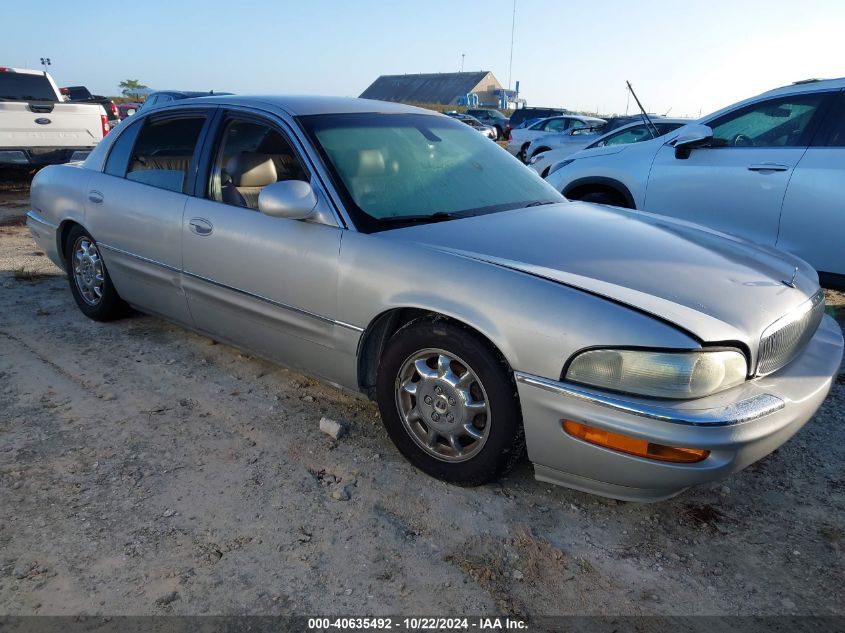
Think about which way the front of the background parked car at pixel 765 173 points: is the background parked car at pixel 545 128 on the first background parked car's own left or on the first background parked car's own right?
on the first background parked car's own right

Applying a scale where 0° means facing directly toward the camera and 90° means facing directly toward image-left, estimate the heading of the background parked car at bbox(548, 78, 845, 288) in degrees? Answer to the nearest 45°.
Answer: approximately 90°

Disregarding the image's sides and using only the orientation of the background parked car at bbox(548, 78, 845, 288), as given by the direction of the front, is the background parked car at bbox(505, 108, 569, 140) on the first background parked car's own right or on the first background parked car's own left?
on the first background parked car's own right

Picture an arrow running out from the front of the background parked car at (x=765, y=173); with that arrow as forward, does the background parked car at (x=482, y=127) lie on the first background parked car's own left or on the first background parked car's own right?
on the first background parked car's own right

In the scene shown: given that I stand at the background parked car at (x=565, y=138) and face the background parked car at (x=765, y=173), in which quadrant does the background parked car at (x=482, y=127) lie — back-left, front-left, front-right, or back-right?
back-right

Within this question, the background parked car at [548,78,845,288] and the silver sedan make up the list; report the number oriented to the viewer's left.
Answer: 1

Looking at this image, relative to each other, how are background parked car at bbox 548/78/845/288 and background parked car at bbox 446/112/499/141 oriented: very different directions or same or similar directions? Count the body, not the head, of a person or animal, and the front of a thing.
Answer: very different directions

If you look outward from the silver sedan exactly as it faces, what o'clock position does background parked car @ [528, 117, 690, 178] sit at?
The background parked car is roughly at 8 o'clock from the silver sedan.

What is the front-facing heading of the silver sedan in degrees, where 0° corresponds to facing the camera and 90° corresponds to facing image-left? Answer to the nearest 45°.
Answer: approximately 315°

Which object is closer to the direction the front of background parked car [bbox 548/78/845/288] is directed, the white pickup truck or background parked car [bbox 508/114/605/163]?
the white pickup truck

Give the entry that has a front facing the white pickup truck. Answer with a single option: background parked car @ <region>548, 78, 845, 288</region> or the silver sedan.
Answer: the background parked car
